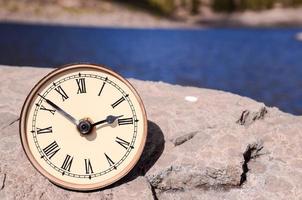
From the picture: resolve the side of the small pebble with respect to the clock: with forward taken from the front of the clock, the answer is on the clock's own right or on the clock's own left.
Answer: on the clock's own left

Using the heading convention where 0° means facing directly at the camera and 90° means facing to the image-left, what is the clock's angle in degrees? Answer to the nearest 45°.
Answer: approximately 0°
